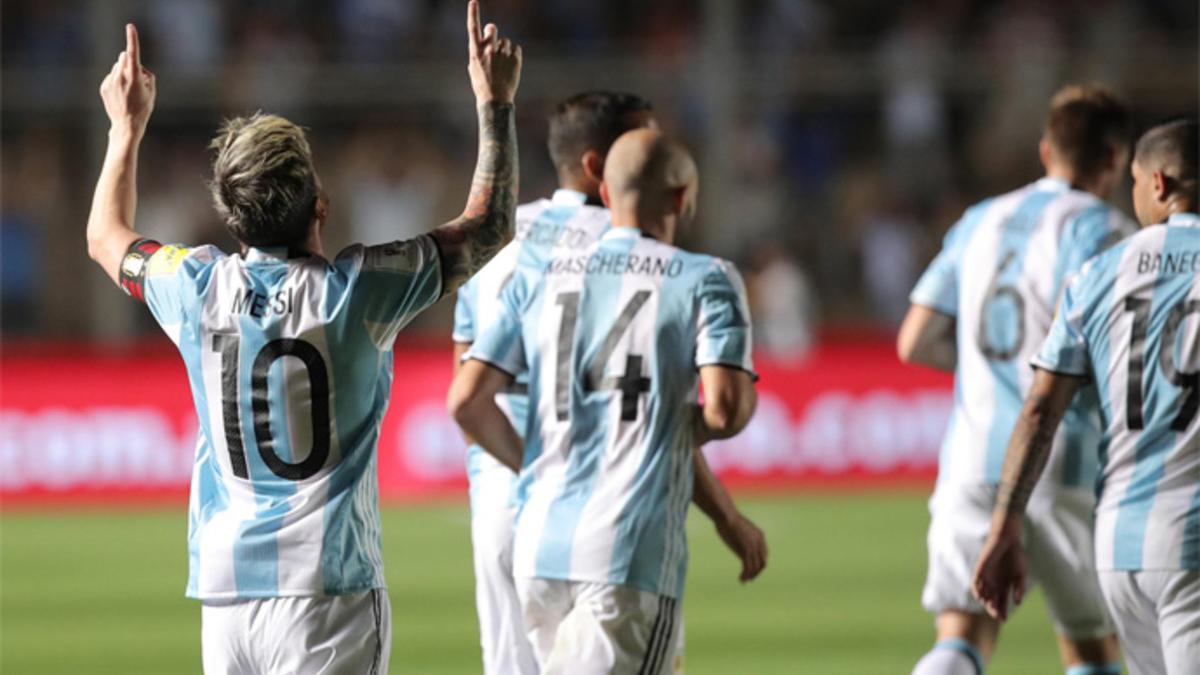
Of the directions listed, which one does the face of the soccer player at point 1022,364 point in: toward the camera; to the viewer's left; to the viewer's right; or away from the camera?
away from the camera

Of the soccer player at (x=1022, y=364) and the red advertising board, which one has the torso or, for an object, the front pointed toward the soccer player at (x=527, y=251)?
the red advertising board

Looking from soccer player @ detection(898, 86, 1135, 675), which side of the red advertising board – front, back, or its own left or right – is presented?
front

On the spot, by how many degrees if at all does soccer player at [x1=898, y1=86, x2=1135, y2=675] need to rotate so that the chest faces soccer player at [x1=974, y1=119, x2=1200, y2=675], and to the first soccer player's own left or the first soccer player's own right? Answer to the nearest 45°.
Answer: approximately 135° to the first soccer player's own right

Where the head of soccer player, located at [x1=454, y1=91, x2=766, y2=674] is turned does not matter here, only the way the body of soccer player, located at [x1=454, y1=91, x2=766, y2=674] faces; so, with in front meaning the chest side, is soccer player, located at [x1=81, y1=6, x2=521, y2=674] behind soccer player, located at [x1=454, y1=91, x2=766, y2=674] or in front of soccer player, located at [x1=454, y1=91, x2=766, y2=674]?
behind

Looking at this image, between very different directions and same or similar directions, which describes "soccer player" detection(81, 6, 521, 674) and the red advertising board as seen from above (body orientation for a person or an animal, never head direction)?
very different directions

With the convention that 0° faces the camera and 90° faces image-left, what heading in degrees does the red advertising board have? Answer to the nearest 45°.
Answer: approximately 0°

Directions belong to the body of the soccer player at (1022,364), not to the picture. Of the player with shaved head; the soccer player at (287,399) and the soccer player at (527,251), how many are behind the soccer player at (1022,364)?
3

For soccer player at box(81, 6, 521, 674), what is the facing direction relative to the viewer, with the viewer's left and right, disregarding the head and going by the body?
facing away from the viewer

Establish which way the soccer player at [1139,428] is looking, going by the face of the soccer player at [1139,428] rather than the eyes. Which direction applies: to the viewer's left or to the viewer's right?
to the viewer's left
